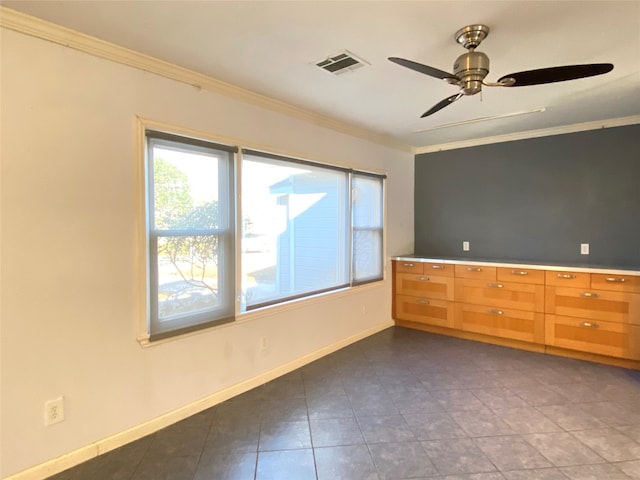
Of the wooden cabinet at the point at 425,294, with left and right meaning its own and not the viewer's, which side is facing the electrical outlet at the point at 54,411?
front

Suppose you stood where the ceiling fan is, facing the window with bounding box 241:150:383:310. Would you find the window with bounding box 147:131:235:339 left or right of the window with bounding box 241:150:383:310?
left

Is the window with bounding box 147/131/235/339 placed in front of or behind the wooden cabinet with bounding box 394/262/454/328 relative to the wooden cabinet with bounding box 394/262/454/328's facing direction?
in front

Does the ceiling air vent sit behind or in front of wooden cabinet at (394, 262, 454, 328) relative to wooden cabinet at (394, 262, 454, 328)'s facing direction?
in front

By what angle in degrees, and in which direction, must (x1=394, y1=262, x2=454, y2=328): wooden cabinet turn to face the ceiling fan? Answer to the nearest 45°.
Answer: approximately 45° to its left

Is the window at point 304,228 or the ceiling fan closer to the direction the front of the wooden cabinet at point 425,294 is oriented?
the window

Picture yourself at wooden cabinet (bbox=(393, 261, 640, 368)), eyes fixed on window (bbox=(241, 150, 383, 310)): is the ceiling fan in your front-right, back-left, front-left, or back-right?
front-left

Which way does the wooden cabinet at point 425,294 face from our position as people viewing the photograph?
facing the viewer and to the left of the viewer

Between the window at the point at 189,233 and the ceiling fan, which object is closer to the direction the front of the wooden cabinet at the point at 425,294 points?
the window
